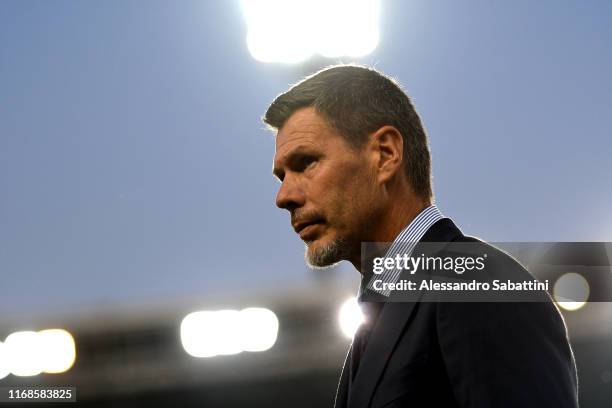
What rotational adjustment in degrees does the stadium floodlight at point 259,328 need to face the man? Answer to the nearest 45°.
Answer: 0° — it already faces them

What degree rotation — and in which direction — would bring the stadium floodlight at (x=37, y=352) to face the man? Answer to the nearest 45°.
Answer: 0° — it already faces them

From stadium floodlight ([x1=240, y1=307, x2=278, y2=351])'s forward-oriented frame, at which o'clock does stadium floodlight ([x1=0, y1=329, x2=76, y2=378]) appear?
stadium floodlight ([x1=0, y1=329, x2=76, y2=378]) is roughly at 3 o'clock from stadium floodlight ([x1=240, y1=307, x2=278, y2=351]).

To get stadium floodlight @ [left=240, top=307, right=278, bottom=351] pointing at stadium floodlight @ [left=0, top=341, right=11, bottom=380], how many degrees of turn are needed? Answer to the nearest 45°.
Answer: approximately 90° to its right

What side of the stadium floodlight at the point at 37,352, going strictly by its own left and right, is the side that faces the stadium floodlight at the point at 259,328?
left

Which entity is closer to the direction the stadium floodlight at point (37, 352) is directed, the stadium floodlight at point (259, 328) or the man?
the man

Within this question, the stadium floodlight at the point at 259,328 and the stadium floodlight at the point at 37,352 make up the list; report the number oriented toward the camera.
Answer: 2

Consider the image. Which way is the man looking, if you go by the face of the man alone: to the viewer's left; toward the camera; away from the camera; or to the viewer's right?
to the viewer's left

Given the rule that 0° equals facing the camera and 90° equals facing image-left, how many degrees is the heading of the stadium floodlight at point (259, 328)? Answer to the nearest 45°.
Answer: approximately 0°

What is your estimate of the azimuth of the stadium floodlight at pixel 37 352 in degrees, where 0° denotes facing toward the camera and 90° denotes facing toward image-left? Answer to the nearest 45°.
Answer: approximately 0°
